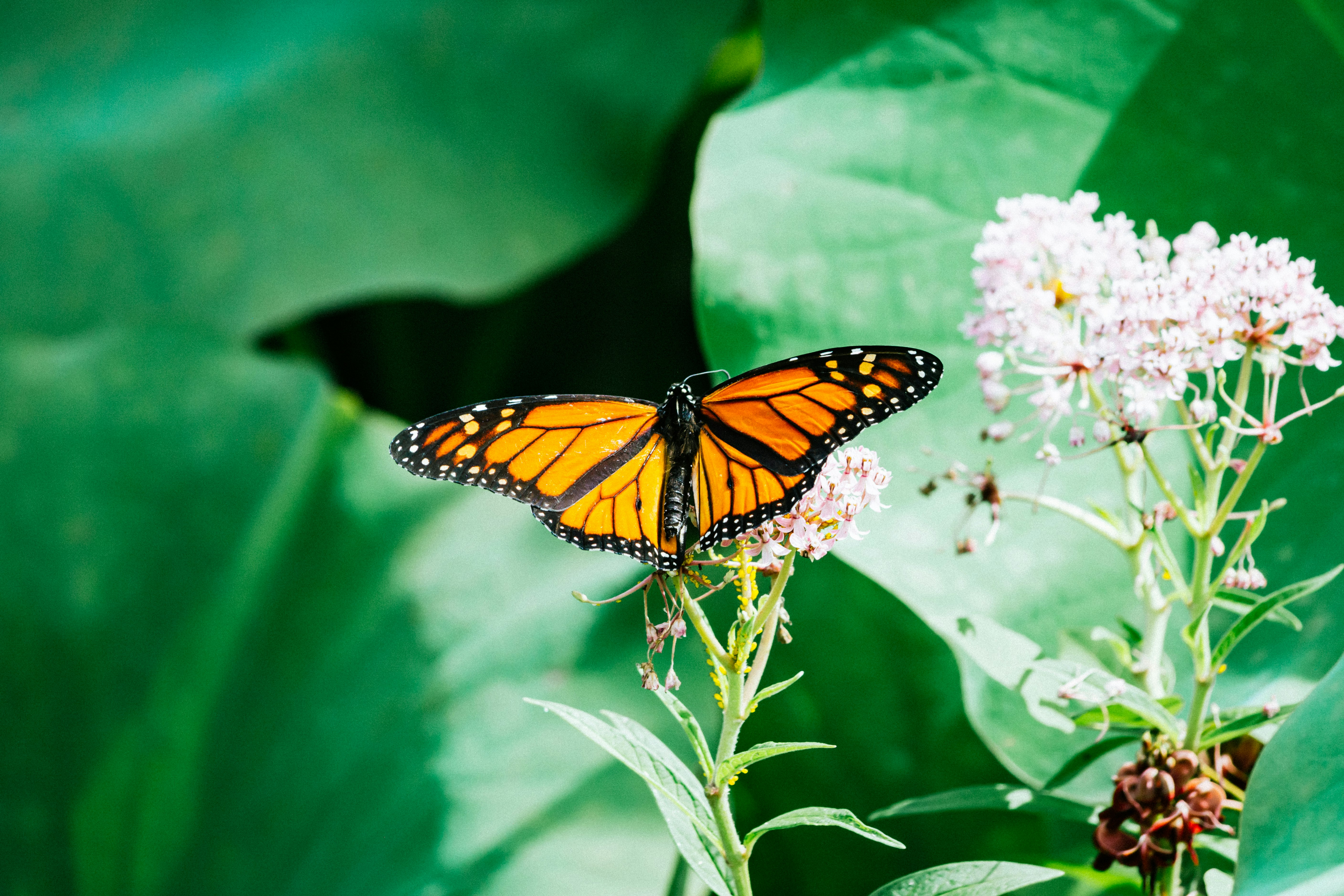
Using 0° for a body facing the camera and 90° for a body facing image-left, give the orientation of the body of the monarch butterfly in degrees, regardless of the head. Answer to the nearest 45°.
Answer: approximately 180°
